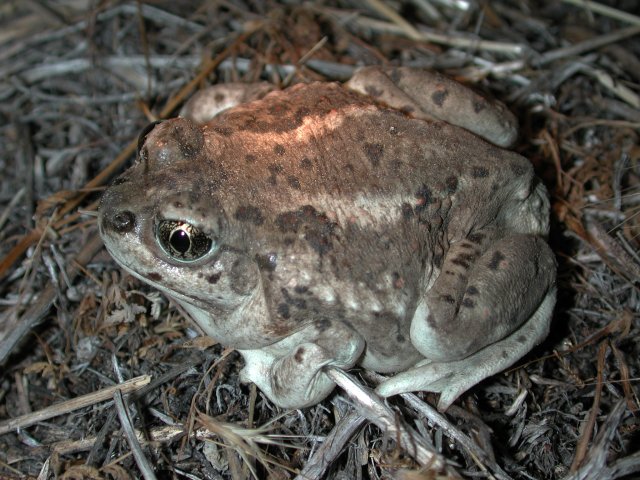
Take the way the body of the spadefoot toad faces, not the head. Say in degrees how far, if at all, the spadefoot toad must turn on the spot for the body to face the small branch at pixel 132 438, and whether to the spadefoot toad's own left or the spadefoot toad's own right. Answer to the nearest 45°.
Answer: approximately 45° to the spadefoot toad's own left

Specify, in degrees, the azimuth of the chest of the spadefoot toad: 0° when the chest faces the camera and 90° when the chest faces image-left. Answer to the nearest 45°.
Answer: approximately 90°
